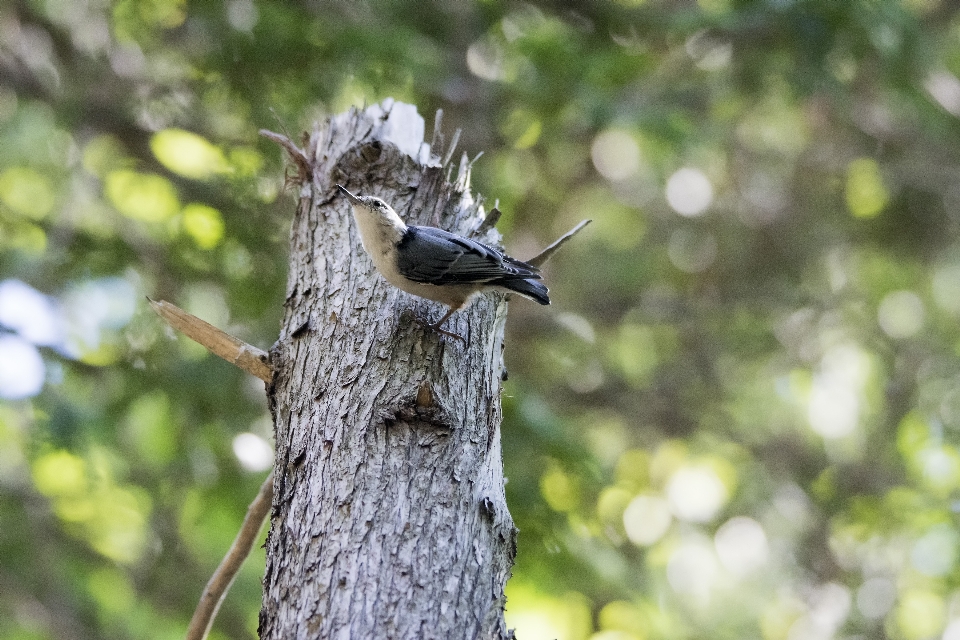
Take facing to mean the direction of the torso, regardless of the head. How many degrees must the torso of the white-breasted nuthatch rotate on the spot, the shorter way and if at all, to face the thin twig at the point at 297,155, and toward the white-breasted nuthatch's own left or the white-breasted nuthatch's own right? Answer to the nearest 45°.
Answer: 0° — it already faces it

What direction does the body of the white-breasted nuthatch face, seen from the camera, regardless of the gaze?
to the viewer's left
